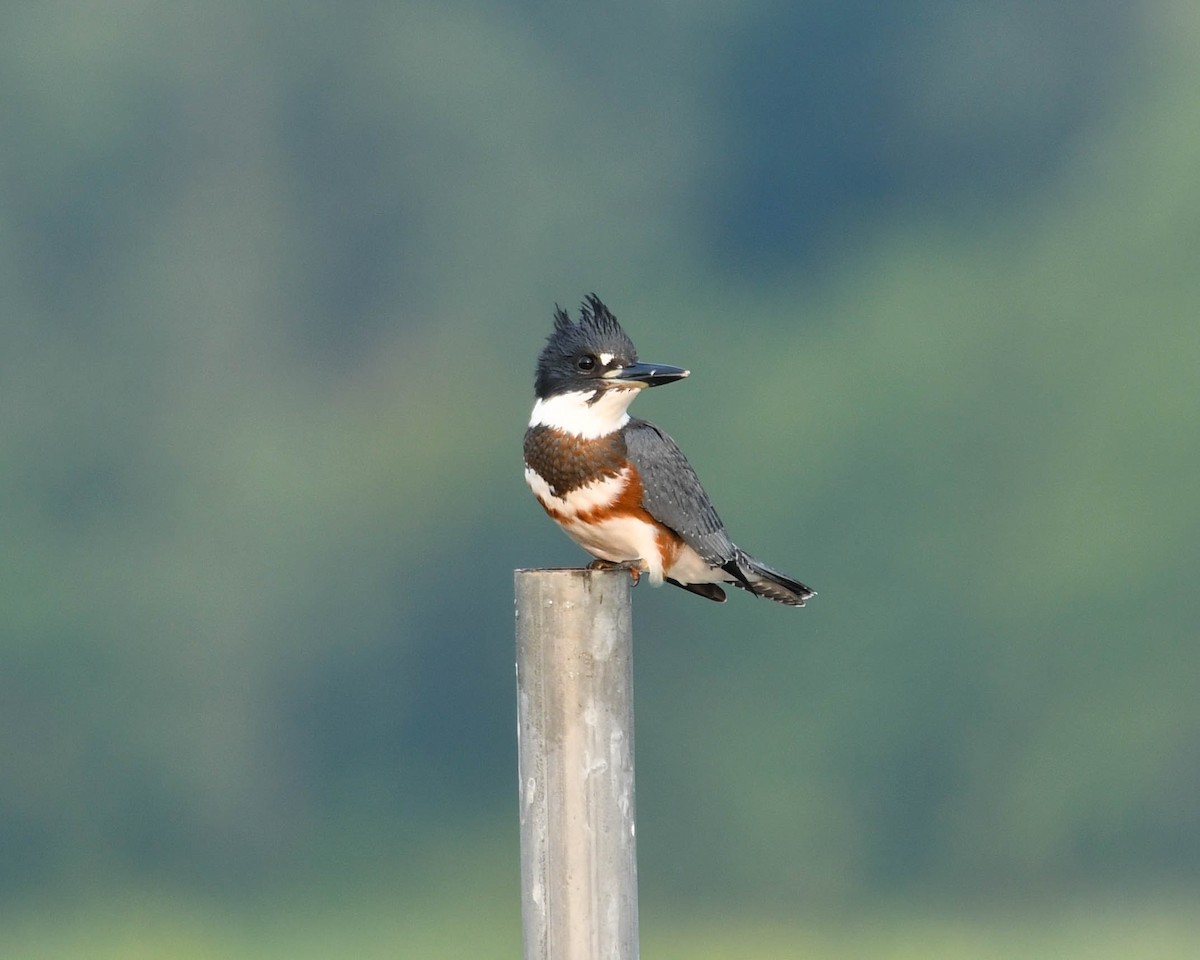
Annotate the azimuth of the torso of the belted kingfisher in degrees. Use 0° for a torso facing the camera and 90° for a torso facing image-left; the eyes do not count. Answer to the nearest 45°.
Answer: approximately 45°
